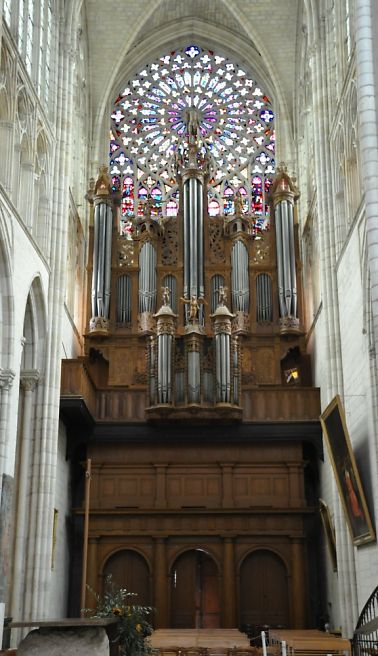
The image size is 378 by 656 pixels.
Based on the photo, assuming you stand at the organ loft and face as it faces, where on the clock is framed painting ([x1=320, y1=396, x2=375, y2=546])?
The framed painting is roughly at 11 o'clock from the organ loft.

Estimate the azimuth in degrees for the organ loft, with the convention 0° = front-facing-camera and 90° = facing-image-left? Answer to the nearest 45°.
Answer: approximately 0°
